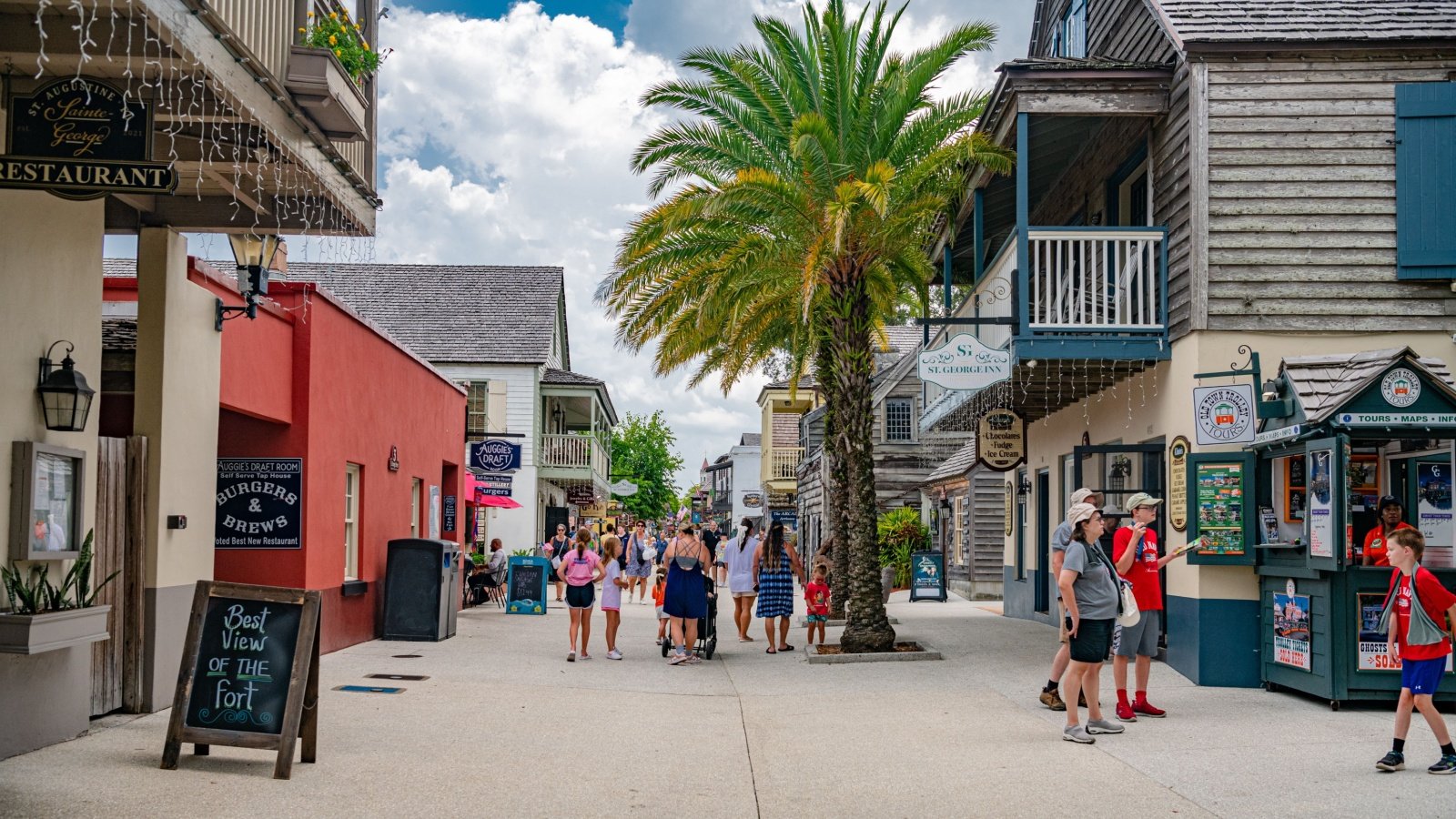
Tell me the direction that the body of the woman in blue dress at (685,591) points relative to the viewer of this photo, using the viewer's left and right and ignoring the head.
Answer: facing away from the viewer

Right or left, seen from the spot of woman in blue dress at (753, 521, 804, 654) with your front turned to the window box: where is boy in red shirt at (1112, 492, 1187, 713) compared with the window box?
left

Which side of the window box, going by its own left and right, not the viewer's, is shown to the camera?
right

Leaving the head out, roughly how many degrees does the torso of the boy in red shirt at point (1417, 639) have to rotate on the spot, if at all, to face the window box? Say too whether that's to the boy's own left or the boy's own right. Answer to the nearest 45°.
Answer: approximately 45° to the boy's own right

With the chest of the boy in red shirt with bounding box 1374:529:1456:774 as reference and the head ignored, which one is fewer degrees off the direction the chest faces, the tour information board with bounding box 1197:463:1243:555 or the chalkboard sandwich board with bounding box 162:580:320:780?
the chalkboard sandwich board

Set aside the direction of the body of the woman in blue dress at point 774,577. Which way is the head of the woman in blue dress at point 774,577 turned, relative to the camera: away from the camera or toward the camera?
away from the camera

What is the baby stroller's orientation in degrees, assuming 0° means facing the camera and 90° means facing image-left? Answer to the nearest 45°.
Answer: approximately 180°

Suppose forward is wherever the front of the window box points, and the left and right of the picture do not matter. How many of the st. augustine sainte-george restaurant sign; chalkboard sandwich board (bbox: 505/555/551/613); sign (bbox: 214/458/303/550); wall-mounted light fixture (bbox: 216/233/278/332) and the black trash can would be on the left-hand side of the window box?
4

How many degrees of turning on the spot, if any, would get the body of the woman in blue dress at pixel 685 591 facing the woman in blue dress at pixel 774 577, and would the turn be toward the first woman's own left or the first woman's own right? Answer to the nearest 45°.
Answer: approximately 45° to the first woman's own right

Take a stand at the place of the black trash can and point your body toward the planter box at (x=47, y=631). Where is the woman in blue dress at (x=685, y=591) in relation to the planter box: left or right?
left

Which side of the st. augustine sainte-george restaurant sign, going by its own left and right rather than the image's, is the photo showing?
front

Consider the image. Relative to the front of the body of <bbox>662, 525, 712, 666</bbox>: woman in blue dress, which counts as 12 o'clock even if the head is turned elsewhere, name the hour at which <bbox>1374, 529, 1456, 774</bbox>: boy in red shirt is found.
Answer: The boy in red shirt is roughly at 5 o'clock from the woman in blue dress.
